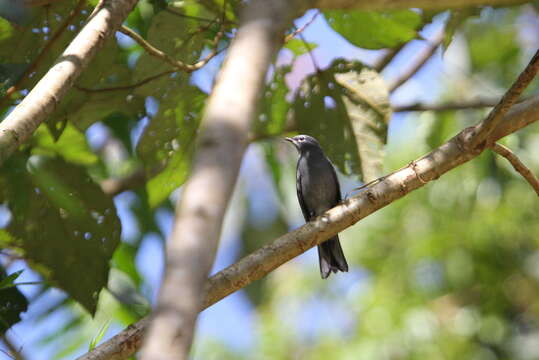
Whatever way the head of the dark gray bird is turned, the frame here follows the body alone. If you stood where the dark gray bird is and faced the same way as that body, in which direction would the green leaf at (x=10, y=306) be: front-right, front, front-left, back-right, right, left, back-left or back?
front

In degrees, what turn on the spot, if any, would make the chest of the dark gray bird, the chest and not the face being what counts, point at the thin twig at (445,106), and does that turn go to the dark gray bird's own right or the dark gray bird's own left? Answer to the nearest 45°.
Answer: approximately 135° to the dark gray bird's own left

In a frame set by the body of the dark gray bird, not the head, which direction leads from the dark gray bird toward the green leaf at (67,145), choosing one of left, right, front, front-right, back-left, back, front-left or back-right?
front-right

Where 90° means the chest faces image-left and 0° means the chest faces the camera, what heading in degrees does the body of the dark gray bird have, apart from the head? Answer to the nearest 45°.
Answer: approximately 45°

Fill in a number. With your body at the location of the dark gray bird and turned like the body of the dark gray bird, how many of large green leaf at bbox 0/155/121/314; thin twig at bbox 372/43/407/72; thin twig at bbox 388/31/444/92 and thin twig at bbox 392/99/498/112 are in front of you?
1

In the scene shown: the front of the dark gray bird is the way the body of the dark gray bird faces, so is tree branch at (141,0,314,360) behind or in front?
in front

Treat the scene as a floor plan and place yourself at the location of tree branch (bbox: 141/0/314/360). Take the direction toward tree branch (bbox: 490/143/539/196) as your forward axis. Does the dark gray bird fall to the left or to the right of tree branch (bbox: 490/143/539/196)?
left

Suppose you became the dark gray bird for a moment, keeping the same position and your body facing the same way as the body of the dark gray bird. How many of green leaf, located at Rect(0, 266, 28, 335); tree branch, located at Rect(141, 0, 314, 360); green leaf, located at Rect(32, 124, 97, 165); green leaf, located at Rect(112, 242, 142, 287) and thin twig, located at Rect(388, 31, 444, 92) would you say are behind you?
1

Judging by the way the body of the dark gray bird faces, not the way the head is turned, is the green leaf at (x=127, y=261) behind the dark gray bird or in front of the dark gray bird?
in front

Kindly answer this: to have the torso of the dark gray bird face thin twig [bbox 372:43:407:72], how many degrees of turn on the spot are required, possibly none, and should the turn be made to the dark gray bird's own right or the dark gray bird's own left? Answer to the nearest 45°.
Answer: approximately 180°

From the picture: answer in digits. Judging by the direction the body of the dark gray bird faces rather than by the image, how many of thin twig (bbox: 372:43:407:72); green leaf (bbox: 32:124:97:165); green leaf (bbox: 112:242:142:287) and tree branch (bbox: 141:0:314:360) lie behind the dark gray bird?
1
